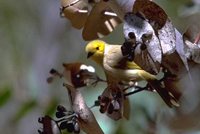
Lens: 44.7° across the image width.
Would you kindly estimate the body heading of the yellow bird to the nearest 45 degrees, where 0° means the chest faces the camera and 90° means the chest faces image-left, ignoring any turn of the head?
approximately 90°
